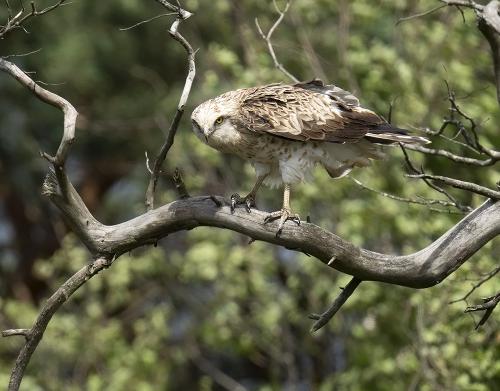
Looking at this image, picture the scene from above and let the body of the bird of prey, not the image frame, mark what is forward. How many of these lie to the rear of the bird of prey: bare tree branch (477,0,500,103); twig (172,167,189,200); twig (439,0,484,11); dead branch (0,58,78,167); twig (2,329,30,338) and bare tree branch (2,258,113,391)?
2

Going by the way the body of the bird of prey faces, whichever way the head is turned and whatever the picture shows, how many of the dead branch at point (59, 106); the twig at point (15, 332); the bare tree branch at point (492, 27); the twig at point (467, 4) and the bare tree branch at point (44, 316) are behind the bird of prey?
2

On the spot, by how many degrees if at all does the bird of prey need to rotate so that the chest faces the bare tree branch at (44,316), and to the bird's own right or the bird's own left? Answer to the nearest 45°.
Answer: approximately 45° to the bird's own left

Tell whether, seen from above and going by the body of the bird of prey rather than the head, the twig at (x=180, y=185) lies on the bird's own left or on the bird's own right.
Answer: on the bird's own right

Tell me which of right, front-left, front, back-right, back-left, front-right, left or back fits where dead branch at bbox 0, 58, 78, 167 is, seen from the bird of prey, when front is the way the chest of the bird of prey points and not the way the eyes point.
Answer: front-left

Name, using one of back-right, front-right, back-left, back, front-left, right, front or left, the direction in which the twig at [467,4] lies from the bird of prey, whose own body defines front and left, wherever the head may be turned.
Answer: back

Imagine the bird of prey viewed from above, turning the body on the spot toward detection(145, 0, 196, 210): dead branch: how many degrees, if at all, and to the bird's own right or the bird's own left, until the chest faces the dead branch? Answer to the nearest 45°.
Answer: approximately 45° to the bird's own left

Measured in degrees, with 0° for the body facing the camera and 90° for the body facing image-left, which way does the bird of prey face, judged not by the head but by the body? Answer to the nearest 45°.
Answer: approximately 90°

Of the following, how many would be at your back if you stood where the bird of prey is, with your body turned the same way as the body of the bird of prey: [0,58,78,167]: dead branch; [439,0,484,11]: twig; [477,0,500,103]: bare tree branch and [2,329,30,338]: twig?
2

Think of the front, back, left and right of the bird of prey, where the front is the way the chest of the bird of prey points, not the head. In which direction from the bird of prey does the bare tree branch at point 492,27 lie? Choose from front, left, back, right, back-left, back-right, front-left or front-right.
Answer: back

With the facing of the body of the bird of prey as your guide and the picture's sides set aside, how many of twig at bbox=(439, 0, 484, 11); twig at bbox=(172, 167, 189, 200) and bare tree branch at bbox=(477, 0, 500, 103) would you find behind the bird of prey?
2
